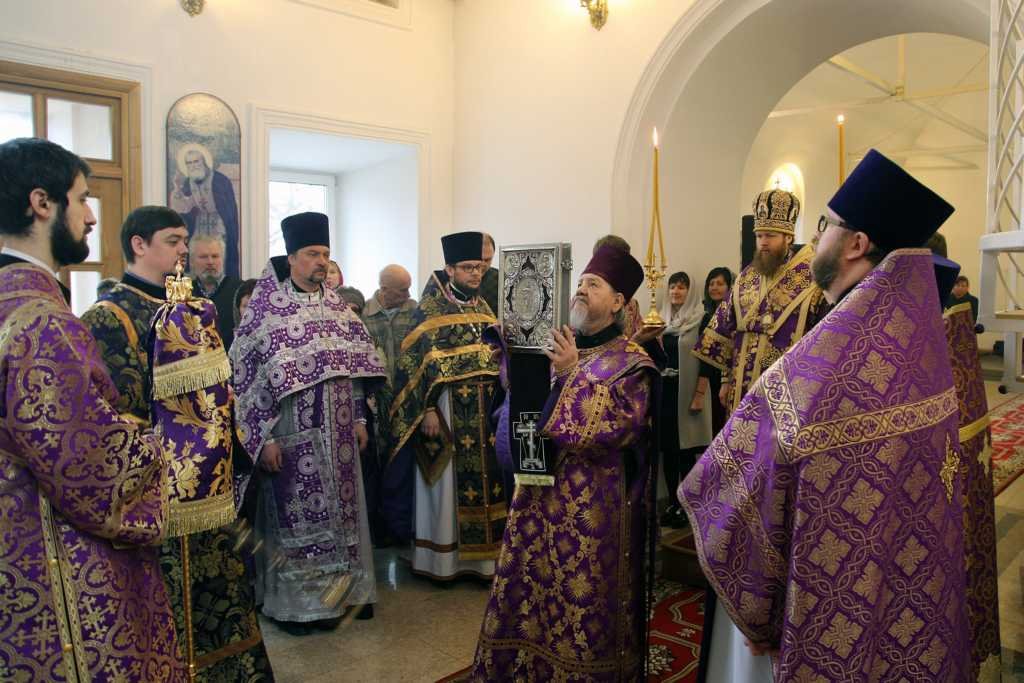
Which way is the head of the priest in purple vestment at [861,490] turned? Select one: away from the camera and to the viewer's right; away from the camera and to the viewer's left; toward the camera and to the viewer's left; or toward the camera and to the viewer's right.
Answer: away from the camera and to the viewer's left

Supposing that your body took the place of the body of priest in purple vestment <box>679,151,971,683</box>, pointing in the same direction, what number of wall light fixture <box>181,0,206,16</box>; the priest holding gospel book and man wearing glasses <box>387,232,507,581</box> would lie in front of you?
3

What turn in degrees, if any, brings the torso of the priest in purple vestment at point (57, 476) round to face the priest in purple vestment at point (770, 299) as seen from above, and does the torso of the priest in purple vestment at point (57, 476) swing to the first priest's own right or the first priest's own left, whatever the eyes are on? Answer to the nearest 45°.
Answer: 0° — they already face them

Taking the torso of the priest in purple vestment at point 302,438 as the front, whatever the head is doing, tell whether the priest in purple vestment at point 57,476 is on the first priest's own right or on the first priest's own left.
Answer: on the first priest's own right

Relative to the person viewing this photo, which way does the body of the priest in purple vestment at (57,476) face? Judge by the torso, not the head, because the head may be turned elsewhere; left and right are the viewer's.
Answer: facing to the right of the viewer

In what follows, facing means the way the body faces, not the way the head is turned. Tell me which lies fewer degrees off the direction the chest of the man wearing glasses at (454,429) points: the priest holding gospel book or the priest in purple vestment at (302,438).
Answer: the priest holding gospel book

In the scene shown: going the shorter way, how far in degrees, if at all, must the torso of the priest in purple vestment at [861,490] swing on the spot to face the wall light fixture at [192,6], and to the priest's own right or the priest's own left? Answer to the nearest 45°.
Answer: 0° — they already face it

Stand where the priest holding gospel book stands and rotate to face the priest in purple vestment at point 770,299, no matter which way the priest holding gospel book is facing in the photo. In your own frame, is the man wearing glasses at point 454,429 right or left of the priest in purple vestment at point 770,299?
left

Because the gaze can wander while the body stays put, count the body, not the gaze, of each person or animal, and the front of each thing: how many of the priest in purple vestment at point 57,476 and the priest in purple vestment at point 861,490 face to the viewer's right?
1

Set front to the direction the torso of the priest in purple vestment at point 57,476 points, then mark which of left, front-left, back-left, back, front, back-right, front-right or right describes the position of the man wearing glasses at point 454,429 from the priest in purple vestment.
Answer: front-left

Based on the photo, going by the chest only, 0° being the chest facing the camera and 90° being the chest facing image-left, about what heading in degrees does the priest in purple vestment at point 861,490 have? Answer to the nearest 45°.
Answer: approximately 135°

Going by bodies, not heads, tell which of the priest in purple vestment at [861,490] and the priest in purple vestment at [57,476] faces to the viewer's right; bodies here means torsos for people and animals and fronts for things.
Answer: the priest in purple vestment at [57,476]

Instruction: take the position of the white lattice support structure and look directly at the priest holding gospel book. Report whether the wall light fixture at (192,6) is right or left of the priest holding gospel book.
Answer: right

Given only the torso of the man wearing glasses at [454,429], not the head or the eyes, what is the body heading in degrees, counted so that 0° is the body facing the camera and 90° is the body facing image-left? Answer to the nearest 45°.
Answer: approximately 315°

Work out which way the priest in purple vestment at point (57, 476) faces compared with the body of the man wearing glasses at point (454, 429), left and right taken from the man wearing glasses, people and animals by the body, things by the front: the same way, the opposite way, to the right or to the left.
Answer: to the left
